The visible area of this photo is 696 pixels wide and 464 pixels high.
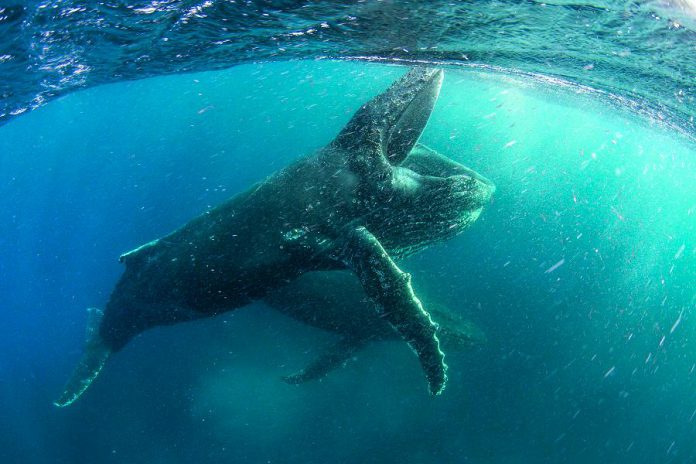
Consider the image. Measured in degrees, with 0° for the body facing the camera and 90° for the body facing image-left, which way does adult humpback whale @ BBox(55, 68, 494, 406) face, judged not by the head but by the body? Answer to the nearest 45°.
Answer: approximately 270°
